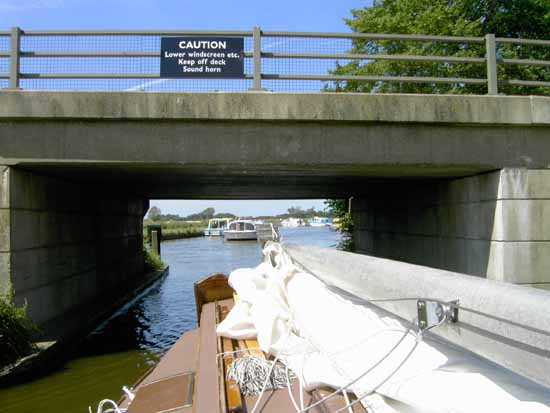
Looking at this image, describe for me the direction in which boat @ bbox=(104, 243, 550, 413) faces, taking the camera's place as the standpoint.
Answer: facing away from the viewer

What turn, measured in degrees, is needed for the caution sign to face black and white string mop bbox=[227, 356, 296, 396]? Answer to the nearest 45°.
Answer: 0° — it already faces it

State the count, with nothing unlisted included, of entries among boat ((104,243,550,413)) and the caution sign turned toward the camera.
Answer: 1

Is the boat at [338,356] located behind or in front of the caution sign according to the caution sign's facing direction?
in front

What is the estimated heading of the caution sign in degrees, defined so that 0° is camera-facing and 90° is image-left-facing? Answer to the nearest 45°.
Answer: approximately 0°

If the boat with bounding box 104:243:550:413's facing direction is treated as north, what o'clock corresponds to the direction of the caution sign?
The caution sign is roughly at 11 o'clock from the boat.

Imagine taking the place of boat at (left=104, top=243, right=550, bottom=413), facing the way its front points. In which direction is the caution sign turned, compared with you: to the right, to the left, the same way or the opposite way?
the opposite way
